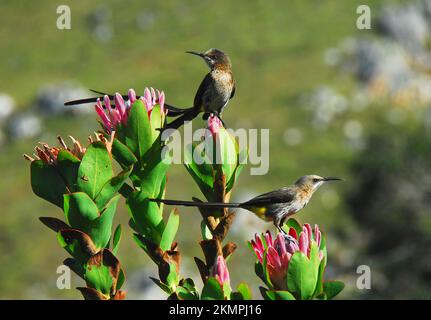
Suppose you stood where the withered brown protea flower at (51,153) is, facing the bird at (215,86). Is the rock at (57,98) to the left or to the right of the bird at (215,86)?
left

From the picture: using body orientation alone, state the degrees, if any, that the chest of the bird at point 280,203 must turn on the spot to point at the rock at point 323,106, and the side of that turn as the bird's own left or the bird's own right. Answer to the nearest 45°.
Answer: approximately 90° to the bird's own left

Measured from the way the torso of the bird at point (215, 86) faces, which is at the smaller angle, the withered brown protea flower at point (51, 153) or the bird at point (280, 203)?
the bird

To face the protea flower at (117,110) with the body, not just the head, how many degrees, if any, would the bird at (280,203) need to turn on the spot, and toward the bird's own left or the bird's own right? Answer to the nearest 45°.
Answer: approximately 135° to the bird's own right

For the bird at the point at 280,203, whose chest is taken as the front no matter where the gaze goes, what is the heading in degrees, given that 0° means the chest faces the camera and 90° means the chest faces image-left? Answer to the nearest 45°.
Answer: approximately 270°

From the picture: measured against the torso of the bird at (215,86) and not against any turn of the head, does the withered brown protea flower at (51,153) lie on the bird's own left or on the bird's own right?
on the bird's own right

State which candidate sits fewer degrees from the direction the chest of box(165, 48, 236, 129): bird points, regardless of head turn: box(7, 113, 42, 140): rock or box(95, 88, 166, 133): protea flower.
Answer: the protea flower

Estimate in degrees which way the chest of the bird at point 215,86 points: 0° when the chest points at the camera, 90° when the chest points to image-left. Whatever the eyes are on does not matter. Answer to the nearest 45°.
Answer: approximately 315°

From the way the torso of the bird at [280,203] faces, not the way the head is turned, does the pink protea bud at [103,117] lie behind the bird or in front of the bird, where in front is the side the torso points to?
behind
